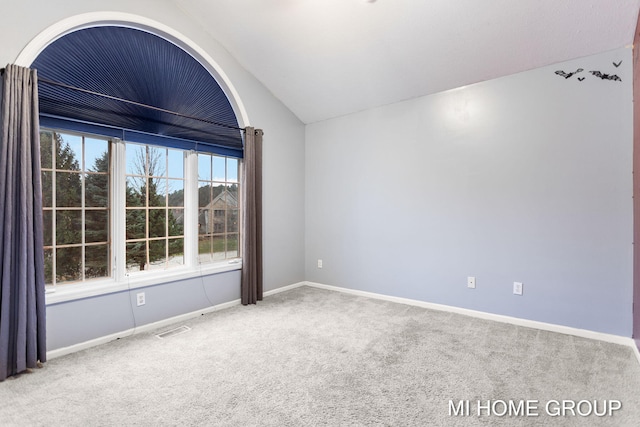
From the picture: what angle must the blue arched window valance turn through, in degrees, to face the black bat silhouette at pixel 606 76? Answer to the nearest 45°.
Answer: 0° — it already faces it

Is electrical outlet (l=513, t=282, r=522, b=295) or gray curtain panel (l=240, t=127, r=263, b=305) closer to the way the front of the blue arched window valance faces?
the electrical outlet

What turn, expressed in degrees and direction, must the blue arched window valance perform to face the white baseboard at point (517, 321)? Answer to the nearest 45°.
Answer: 0° — it already faces it

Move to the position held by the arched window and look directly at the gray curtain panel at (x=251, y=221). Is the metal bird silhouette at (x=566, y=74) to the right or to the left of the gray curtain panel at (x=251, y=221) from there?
right

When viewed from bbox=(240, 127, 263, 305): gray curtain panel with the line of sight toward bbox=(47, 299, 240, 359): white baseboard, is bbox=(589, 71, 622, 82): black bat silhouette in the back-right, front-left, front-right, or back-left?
back-left

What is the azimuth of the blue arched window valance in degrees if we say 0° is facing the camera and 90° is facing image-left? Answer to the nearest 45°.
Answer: approximately 315°

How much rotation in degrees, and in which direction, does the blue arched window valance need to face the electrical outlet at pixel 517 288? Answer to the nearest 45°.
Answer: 0° — it already faces it

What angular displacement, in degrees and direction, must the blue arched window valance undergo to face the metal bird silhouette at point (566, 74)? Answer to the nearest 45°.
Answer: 0° — it already faces it
